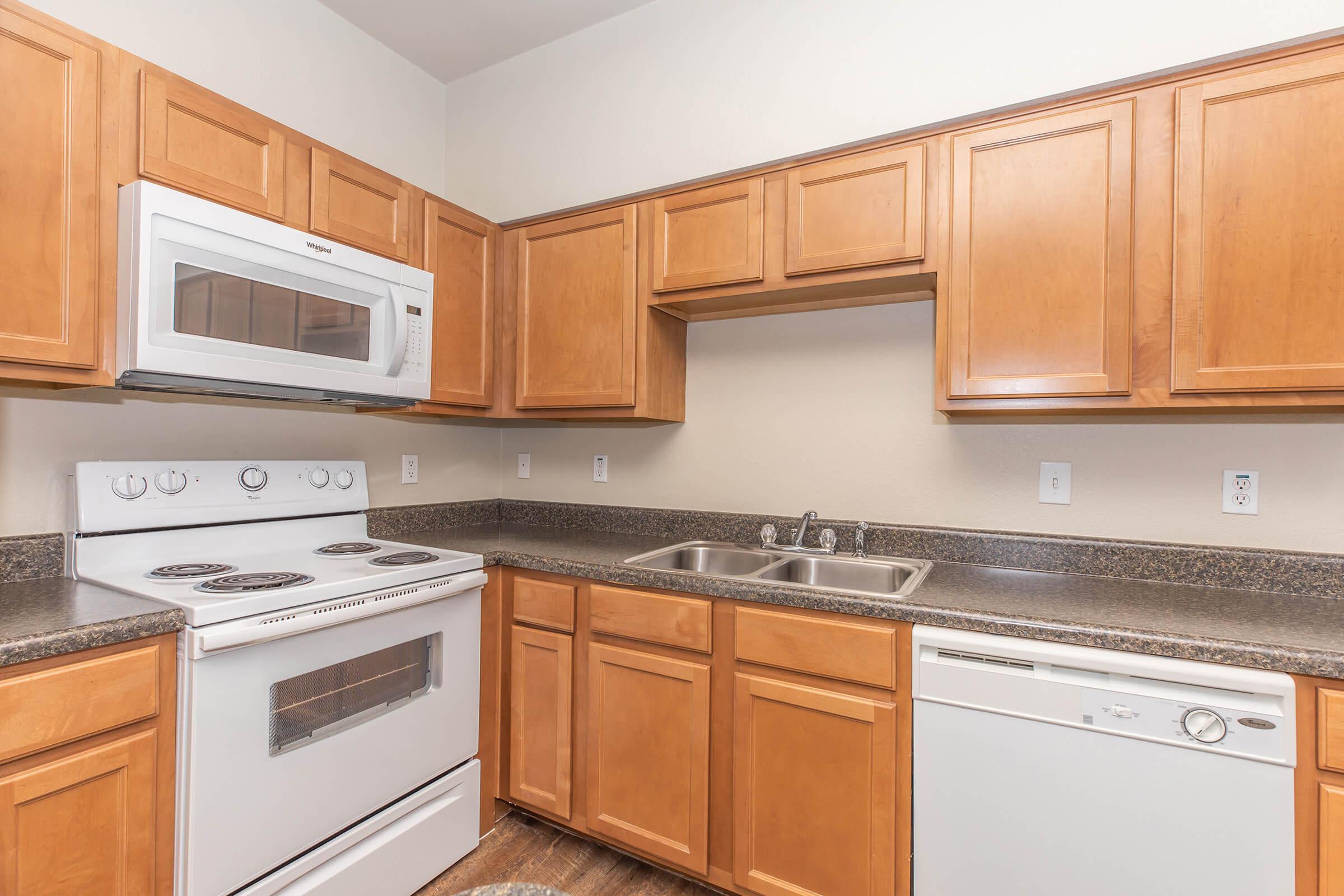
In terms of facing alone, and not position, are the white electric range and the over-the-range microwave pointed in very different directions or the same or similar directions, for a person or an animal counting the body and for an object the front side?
same or similar directions

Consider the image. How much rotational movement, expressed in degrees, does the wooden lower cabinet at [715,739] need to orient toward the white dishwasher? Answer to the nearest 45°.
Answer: approximately 90° to its left

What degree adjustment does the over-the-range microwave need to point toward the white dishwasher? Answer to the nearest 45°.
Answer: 0° — it already faces it

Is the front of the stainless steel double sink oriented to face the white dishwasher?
no

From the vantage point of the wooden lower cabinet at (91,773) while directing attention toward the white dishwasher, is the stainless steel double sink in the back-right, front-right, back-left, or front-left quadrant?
front-left

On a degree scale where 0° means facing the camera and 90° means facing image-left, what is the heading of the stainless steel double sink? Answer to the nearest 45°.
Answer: approximately 45°

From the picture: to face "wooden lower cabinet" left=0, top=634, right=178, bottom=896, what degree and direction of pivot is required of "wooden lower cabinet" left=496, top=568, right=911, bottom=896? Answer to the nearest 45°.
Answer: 0° — it already faces it

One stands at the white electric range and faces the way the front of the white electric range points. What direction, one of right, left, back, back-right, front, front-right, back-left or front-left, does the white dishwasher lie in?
front

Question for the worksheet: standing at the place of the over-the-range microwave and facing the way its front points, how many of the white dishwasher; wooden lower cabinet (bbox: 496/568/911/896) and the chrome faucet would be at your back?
0

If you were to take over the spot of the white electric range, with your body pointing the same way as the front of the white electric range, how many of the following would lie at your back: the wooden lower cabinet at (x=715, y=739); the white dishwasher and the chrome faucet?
0

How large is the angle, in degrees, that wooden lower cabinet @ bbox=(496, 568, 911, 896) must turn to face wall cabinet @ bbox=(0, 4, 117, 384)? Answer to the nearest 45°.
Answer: approximately 45° to its right

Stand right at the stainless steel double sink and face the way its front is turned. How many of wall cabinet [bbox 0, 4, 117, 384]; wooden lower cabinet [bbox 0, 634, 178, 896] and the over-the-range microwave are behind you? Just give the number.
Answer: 0

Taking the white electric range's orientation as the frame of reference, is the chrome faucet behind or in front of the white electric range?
in front

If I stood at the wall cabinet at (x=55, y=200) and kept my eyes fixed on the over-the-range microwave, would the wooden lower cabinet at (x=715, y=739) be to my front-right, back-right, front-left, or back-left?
front-right

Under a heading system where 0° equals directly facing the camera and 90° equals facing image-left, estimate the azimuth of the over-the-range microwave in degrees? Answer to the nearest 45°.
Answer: approximately 315°

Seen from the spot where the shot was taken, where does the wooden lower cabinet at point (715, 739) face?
facing the viewer and to the left of the viewer

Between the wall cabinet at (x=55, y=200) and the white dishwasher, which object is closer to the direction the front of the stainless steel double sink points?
the wall cabinet

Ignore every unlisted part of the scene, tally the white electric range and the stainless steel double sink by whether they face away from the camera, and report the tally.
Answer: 0

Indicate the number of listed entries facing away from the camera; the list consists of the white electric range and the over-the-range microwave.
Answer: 0
